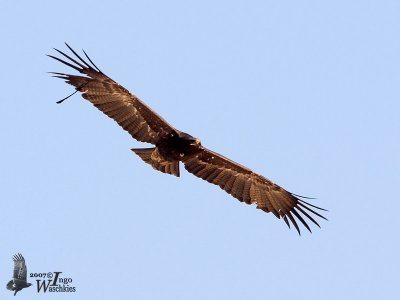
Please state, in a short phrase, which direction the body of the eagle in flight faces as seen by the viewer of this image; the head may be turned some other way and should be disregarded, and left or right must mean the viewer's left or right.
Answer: facing the viewer and to the right of the viewer
